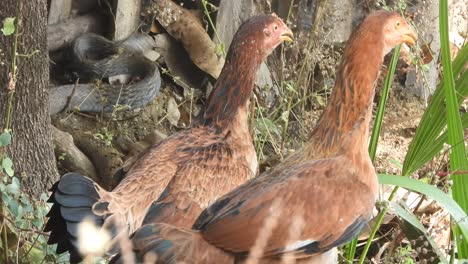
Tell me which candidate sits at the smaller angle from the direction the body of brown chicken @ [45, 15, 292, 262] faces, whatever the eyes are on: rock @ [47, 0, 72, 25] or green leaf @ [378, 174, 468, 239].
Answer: the green leaf

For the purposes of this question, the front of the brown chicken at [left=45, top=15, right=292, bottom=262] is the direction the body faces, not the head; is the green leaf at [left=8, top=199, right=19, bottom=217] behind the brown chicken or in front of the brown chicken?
behind

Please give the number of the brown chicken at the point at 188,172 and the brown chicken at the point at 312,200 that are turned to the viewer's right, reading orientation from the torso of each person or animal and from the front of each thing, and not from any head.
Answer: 2

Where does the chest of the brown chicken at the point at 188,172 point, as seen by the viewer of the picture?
to the viewer's right

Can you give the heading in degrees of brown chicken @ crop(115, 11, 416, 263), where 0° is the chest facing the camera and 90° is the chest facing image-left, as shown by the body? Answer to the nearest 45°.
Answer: approximately 270°

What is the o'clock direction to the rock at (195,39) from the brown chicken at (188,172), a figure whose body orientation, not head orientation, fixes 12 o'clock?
The rock is roughly at 9 o'clock from the brown chicken.

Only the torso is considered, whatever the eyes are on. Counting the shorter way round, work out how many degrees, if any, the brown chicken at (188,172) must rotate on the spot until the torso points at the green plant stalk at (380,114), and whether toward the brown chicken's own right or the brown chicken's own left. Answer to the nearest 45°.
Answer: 0° — it already faces it
